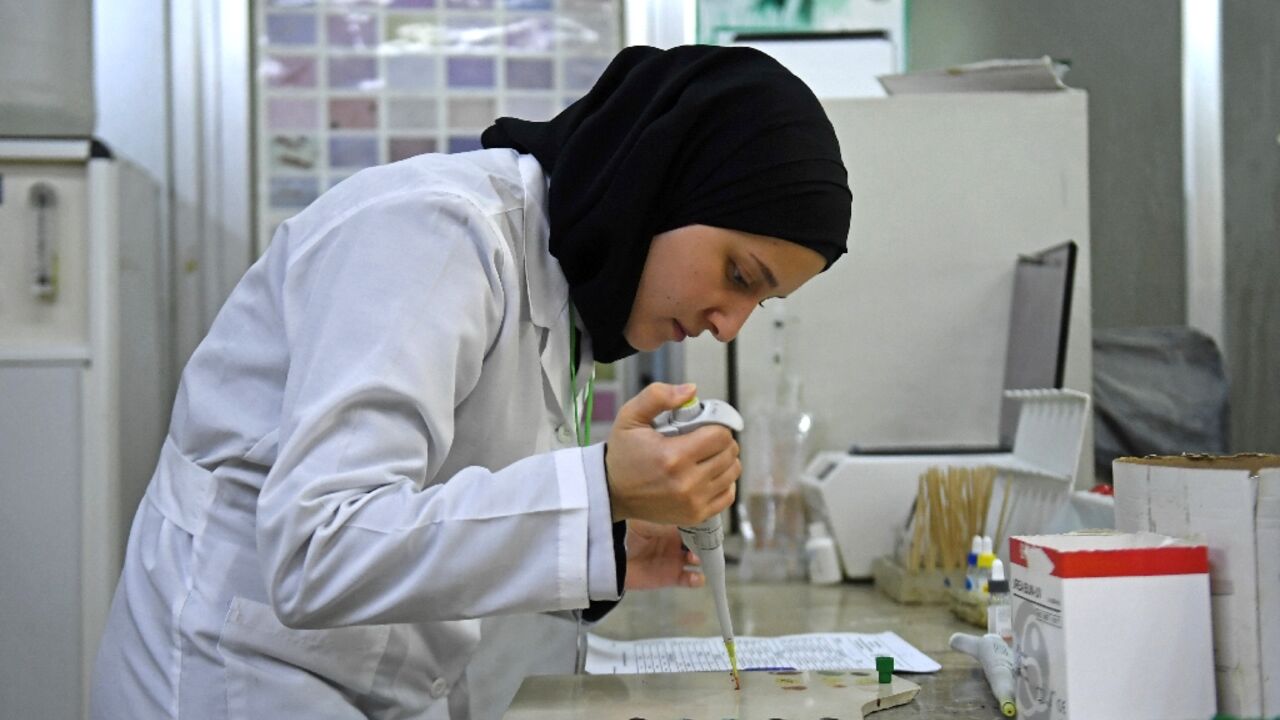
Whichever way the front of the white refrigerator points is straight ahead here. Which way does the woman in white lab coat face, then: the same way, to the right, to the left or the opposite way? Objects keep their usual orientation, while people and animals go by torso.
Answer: to the left

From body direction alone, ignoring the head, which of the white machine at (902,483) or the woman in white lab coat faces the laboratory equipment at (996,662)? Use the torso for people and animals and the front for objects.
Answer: the woman in white lab coat

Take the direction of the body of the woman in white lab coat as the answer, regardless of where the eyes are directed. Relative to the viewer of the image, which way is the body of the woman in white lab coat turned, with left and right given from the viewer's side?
facing to the right of the viewer

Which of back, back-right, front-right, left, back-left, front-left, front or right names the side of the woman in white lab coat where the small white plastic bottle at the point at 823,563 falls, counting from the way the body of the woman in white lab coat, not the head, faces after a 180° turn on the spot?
back-right

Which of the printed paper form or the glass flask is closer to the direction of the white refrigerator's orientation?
the printed paper form

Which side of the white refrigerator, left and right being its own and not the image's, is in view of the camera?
front

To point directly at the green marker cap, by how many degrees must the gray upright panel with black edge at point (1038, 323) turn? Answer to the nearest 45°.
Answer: approximately 45° to its left

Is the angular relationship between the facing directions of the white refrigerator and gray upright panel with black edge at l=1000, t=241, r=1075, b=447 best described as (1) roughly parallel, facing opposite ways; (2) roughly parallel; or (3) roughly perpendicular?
roughly perpendicular

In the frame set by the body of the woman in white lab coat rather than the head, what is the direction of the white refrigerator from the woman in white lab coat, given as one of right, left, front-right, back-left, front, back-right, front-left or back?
back-left
